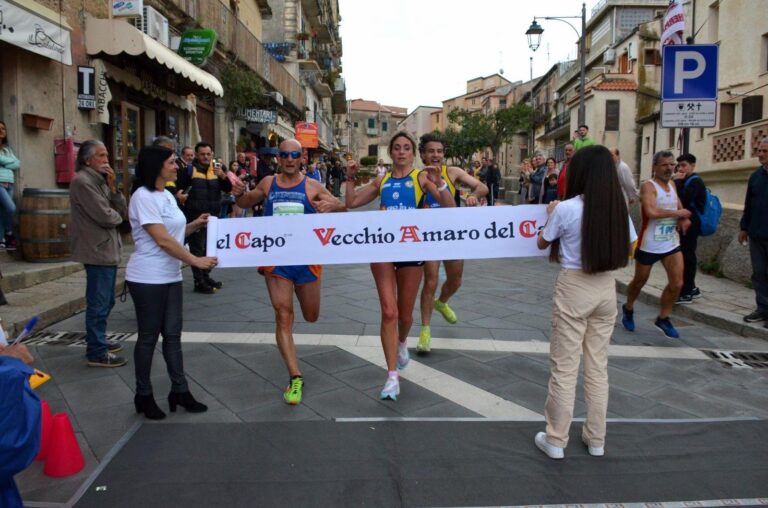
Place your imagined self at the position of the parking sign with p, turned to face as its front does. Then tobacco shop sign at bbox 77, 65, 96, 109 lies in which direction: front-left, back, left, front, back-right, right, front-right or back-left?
right

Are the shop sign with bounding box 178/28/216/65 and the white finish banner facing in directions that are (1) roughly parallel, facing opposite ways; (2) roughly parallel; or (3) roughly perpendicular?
roughly parallel

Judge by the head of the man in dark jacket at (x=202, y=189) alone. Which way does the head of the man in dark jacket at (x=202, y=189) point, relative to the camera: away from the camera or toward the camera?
toward the camera

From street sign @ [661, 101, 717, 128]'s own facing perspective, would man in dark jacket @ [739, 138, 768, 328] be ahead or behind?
ahead

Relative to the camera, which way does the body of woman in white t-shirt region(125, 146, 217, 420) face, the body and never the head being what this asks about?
to the viewer's right

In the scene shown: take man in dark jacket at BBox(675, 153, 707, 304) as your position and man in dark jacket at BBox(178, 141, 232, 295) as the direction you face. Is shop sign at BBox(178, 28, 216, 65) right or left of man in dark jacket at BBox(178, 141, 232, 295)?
right

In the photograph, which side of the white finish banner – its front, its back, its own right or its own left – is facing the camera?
front

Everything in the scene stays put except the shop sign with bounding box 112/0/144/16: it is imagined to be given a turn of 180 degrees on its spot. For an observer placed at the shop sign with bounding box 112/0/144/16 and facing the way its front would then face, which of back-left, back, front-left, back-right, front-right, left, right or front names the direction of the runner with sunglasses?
back

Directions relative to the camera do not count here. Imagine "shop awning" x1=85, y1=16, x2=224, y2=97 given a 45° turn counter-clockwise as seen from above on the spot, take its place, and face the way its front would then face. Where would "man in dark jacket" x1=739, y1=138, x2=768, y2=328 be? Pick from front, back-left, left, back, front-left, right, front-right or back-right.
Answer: front-right

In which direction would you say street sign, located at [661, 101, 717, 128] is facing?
toward the camera

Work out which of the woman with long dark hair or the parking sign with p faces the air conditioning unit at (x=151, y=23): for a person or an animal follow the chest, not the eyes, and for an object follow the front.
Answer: the woman with long dark hair

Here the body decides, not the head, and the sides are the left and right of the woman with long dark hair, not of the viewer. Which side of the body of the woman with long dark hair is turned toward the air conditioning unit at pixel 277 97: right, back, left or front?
front

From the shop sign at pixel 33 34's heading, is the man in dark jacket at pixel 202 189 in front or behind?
in front

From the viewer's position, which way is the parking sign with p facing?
facing the viewer

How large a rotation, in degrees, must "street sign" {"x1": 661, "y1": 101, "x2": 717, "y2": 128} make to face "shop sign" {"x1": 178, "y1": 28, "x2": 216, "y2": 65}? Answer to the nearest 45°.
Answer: approximately 90° to its right

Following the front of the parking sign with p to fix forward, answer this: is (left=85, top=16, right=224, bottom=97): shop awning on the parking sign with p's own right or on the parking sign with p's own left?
on the parking sign with p's own right

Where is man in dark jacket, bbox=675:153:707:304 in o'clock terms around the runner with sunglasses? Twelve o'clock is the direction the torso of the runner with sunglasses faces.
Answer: The man in dark jacket is roughly at 8 o'clock from the runner with sunglasses.

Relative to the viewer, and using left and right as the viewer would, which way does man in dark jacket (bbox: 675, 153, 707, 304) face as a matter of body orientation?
facing the viewer and to the left of the viewer

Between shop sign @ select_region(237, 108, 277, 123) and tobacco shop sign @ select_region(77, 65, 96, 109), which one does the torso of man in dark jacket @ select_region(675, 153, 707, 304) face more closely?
the tobacco shop sign

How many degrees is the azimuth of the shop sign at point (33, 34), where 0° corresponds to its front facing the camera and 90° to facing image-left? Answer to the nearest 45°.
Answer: approximately 315°
